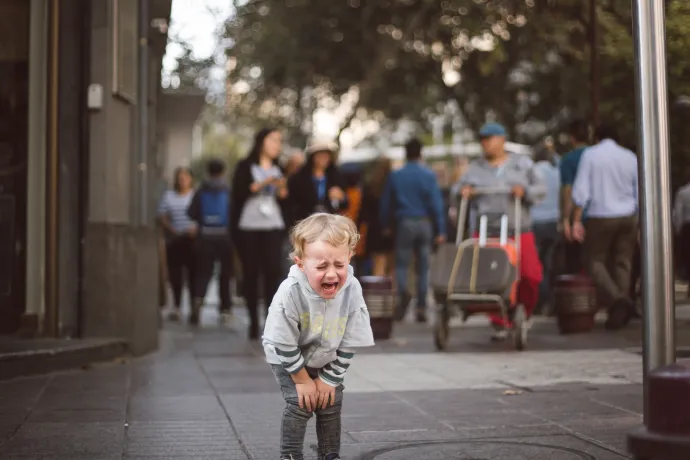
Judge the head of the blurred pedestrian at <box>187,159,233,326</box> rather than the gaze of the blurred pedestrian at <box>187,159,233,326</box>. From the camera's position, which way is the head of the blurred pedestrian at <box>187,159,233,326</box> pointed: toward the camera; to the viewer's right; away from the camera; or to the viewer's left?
away from the camera

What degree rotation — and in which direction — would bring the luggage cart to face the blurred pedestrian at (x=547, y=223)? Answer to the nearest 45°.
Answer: approximately 180°

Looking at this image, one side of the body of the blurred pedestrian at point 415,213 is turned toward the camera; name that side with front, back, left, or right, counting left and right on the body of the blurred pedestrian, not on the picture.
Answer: back

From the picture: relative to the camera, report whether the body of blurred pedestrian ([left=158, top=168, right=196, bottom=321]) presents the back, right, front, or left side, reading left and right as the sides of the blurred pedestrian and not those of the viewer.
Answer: front

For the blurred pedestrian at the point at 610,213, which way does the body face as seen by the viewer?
away from the camera

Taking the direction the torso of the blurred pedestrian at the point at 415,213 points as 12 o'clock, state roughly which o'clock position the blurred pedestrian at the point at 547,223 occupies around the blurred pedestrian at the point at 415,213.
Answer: the blurred pedestrian at the point at 547,223 is roughly at 3 o'clock from the blurred pedestrian at the point at 415,213.

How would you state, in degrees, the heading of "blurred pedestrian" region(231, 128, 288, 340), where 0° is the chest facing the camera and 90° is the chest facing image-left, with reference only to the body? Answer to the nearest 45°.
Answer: approximately 315°

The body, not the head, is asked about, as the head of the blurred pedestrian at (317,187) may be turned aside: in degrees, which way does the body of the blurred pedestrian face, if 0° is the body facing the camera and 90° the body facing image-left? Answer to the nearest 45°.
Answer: approximately 0°
